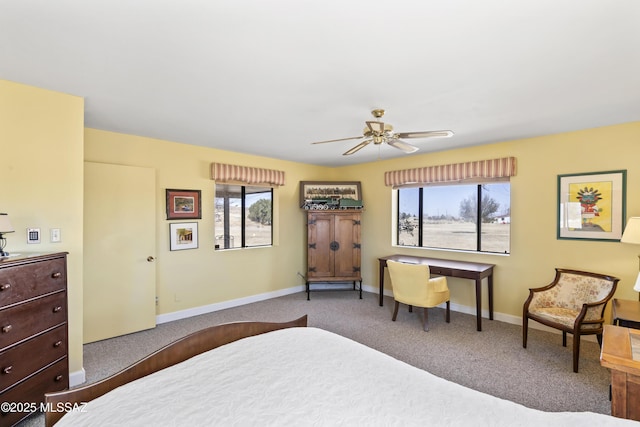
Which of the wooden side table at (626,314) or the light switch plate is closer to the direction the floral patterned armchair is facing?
the light switch plate

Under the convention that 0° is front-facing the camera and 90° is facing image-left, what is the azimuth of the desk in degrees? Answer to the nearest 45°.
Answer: approximately 45°

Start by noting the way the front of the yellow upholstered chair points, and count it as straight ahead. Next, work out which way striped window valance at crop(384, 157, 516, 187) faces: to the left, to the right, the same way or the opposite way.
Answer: the opposite way

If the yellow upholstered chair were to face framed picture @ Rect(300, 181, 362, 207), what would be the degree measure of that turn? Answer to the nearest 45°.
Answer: approximately 90° to its left

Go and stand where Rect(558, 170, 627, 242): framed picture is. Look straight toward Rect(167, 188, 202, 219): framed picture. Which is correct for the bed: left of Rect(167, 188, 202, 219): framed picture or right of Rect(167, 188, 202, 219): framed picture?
left

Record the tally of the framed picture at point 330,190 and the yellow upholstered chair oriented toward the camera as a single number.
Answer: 1

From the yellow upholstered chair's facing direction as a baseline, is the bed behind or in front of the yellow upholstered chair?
behind

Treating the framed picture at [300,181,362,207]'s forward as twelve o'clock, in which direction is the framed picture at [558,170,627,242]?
the framed picture at [558,170,627,242] is roughly at 10 o'clock from the framed picture at [300,181,362,207].

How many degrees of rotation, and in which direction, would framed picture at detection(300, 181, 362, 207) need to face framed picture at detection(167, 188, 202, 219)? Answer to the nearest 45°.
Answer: approximately 45° to its right

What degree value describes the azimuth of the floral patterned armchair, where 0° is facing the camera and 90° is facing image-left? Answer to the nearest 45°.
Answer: approximately 45°

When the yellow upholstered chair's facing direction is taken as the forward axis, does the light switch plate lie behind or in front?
behind
